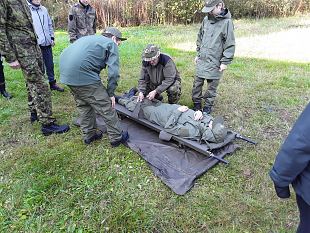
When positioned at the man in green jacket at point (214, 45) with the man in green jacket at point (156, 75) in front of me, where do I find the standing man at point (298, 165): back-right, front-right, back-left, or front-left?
back-left

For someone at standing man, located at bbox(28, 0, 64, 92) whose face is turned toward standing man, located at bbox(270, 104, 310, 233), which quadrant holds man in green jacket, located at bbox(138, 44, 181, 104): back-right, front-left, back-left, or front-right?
front-left

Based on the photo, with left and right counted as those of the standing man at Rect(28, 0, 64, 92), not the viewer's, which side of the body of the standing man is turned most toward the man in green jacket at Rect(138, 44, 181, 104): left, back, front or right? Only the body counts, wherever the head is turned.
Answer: front

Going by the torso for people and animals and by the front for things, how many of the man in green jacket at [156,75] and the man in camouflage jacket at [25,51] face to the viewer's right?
1

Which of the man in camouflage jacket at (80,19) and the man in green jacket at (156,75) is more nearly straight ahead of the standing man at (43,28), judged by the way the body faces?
the man in green jacket

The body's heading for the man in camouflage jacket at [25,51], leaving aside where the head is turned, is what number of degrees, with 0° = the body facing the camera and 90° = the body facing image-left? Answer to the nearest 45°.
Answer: approximately 270°

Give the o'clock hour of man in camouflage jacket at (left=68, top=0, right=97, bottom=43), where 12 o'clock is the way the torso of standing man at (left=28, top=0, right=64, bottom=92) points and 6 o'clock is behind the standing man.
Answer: The man in camouflage jacket is roughly at 10 o'clock from the standing man.

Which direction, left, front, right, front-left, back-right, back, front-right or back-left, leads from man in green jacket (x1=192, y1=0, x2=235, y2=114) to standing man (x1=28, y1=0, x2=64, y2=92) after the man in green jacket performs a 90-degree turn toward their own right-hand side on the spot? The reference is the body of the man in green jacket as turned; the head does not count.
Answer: front-left

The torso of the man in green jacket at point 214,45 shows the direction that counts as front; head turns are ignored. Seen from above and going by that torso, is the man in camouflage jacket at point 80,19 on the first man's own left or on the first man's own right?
on the first man's own right

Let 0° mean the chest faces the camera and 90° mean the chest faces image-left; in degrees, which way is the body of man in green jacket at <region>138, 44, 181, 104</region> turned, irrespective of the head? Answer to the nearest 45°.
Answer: approximately 45°

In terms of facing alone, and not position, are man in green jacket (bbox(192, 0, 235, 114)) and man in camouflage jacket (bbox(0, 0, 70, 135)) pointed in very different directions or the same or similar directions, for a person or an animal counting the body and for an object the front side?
very different directions

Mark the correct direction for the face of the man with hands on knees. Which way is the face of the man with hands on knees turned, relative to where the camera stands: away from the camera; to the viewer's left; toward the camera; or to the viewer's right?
to the viewer's right

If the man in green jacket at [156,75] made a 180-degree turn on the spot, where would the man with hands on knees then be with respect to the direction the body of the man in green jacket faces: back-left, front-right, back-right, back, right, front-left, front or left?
back

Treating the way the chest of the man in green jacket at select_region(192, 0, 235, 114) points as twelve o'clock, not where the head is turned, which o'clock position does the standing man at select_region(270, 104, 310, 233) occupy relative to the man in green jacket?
The standing man is roughly at 10 o'clock from the man in green jacket.

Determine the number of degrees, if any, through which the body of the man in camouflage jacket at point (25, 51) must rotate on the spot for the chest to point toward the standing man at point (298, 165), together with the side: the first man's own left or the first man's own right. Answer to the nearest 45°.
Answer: approximately 45° to the first man's own right
